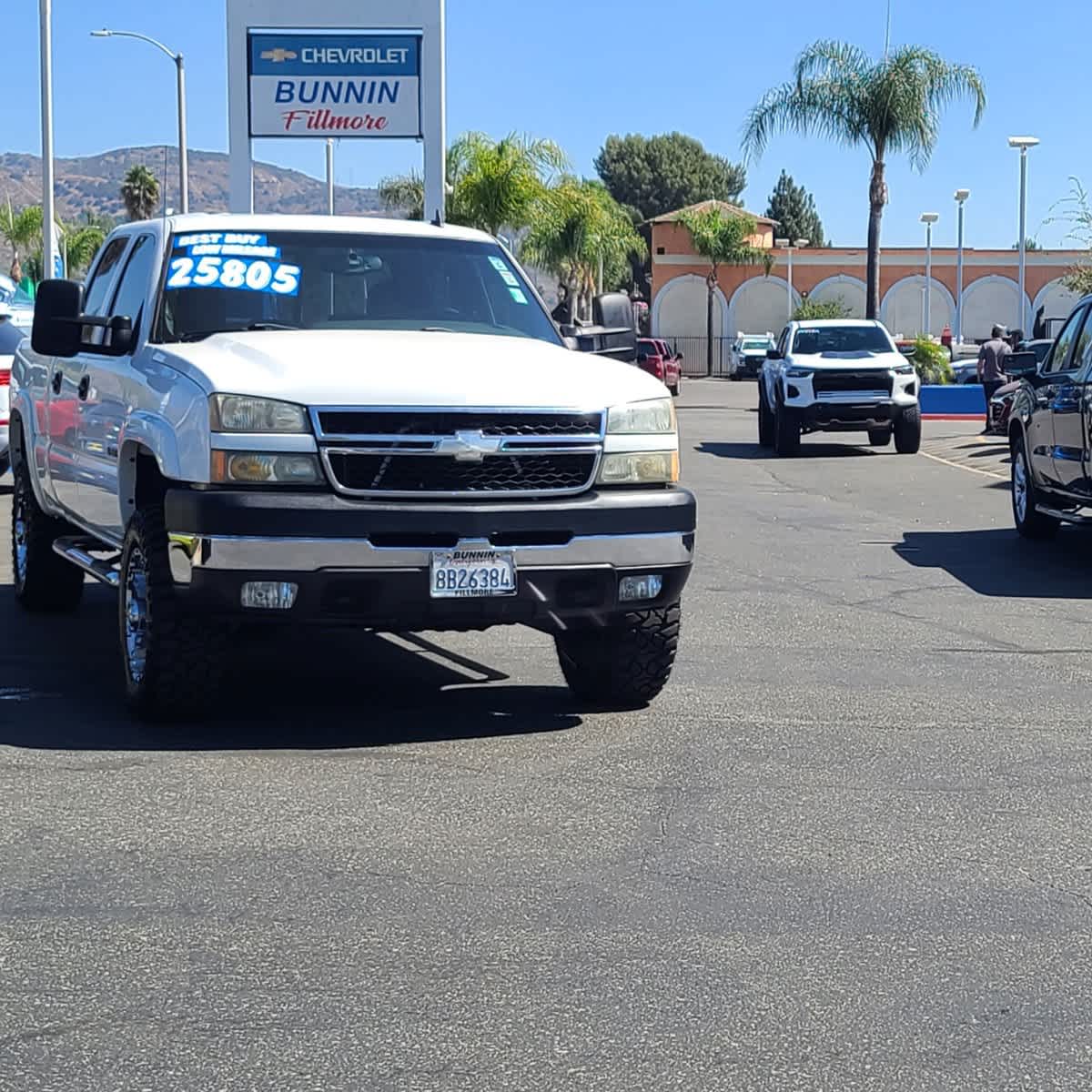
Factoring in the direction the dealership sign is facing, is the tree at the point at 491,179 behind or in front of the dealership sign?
behind

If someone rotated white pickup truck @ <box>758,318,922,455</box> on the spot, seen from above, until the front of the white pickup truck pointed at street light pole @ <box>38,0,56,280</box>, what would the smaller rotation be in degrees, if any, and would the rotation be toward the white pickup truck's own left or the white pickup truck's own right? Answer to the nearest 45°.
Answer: approximately 135° to the white pickup truck's own right

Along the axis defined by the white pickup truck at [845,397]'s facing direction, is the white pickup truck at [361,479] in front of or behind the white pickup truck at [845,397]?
in front

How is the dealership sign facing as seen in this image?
toward the camera

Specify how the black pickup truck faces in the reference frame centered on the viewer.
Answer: facing away from the viewer and to the left of the viewer

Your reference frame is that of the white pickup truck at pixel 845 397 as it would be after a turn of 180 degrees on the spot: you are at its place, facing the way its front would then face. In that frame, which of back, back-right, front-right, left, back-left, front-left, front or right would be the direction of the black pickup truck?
back

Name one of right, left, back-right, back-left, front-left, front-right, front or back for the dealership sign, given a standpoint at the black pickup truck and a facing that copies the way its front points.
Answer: front

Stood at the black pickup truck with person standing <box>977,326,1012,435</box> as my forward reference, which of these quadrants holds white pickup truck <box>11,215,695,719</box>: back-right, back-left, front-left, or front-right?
back-left

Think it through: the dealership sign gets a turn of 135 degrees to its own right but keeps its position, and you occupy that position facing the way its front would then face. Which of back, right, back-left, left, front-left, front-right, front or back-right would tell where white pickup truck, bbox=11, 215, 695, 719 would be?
back-left

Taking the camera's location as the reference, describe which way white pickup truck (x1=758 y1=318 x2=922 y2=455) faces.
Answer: facing the viewer

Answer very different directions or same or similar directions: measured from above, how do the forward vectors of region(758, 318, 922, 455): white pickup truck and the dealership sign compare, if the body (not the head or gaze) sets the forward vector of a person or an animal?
same or similar directions

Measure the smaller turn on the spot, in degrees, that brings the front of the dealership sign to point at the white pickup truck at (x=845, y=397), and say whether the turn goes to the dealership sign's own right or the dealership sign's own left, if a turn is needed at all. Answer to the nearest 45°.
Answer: approximately 90° to the dealership sign's own left

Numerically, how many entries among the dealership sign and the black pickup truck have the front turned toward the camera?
1

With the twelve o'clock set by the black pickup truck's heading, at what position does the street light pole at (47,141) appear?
The street light pole is roughly at 12 o'clock from the black pickup truck.

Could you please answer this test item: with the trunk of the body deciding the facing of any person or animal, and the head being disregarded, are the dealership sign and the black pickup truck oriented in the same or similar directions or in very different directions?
very different directions
